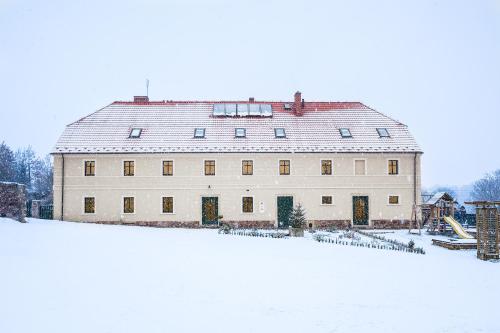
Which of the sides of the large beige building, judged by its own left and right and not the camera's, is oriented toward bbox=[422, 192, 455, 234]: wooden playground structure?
left

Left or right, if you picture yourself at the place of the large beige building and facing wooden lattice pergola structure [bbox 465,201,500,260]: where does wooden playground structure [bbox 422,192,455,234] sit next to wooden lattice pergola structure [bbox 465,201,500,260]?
left

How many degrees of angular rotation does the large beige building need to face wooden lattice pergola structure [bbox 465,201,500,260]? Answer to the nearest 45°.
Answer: approximately 45° to its left

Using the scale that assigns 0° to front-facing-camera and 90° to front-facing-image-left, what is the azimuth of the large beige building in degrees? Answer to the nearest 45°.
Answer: approximately 0°
